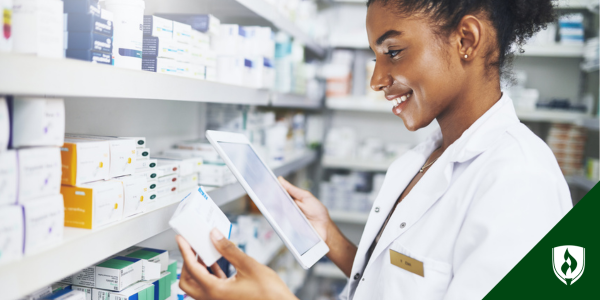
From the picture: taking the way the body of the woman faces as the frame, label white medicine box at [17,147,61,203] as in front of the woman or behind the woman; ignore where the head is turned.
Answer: in front

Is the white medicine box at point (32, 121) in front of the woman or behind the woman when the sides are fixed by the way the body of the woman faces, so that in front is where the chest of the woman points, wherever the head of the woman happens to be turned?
in front

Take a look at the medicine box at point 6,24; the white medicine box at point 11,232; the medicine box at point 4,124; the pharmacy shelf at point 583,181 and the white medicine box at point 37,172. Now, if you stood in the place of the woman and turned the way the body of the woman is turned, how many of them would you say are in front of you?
4

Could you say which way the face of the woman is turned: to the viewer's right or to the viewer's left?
to the viewer's left

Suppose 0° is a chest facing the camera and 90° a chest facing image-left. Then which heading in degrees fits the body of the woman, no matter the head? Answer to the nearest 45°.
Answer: approximately 45°

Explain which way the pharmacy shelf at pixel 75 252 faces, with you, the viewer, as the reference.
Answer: facing the viewer and to the right of the viewer

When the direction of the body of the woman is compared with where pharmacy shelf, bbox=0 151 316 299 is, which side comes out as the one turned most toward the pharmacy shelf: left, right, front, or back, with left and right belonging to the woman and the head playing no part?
front

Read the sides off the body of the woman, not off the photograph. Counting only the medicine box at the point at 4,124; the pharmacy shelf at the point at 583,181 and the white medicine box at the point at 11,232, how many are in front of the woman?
2

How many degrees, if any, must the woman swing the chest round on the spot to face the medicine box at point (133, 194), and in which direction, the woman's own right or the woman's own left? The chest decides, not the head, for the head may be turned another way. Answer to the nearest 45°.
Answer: approximately 45° to the woman's own right

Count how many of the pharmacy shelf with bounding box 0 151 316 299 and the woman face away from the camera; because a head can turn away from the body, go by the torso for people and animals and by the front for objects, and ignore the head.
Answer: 0
